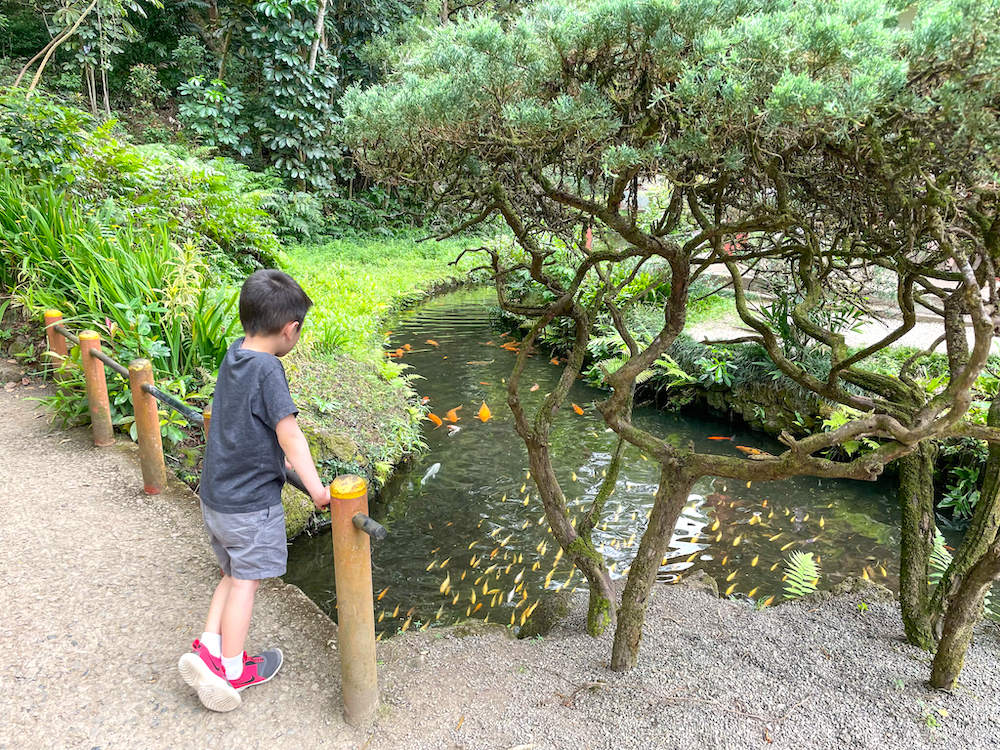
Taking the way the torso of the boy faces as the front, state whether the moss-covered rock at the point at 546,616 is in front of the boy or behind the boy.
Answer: in front

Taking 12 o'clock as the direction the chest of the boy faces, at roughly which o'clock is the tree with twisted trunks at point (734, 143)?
The tree with twisted trunks is roughly at 2 o'clock from the boy.

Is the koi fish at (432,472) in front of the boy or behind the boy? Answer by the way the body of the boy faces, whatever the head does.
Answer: in front

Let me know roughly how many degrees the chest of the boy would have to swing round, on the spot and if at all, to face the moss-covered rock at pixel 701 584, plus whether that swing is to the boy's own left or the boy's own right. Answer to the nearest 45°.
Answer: approximately 45° to the boy's own right

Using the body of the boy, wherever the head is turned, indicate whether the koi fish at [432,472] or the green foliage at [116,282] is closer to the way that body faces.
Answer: the koi fish

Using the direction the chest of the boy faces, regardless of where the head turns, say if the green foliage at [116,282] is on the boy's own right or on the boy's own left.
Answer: on the boy's own left

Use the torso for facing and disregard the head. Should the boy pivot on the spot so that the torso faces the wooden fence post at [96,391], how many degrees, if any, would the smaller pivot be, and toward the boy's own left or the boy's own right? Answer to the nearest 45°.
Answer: approximately 45° to the boy's own left

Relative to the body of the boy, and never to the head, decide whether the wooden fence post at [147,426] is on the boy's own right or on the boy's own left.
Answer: on the boy's own left

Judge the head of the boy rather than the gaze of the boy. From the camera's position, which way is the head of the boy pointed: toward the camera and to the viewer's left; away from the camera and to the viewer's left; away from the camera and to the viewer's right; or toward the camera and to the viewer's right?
away from the camera and to the viewer's right

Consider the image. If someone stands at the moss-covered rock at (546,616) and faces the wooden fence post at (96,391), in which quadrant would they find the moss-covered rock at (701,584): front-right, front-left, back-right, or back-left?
back-right

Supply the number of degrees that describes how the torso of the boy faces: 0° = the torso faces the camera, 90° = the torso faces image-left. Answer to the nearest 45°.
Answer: approximately 225°
